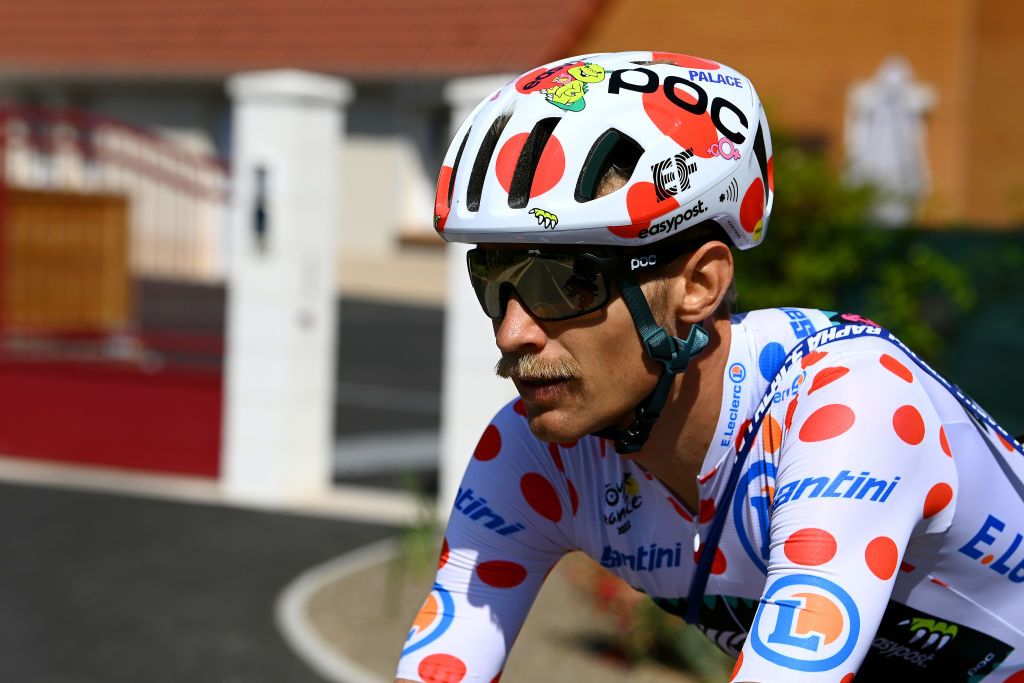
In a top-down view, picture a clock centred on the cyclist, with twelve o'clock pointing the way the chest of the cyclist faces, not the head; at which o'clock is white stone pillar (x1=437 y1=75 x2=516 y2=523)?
The white stone pillar is roughly at 4 o'clock from the cyclist.

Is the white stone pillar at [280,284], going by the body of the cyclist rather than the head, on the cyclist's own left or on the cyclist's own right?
on the cyclist's own right

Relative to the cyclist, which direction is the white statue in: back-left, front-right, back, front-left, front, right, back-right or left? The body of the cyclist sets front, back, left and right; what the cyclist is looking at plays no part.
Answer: back-right

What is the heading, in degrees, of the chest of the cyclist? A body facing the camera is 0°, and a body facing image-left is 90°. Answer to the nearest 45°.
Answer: approximately 45°

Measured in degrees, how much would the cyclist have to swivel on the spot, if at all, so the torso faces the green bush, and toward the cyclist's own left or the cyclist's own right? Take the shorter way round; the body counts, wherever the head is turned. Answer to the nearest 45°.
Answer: approximately 135° to the cyclist's own right

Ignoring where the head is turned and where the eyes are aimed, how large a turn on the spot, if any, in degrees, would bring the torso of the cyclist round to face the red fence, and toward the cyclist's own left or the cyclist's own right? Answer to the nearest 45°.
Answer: approximately 90° to the cyclist's own right

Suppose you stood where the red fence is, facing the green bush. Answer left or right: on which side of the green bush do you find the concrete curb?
right

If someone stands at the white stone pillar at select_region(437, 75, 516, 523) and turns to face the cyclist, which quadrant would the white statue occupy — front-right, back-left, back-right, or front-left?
back-left

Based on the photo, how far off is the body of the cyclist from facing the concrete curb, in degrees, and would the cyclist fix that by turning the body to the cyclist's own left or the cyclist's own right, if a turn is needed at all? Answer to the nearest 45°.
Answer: approximately 90° to the cyclist's own right
